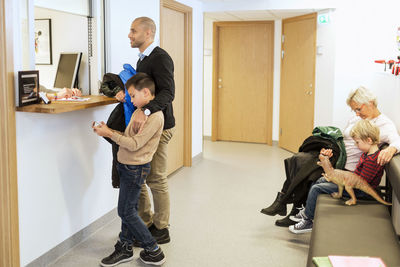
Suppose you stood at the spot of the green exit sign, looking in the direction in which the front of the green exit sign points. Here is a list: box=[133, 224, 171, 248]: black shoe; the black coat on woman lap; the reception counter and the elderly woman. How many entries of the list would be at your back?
0

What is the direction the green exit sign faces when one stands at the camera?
facing the viewer

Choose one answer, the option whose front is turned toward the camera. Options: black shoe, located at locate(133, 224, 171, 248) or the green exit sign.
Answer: the green exit sign

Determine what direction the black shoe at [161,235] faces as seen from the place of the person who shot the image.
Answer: facing to the left of the viewer

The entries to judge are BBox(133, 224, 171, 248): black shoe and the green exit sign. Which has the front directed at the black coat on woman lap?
the green exit sign

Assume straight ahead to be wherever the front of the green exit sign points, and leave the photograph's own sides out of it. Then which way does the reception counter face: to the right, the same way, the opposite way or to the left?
to the left

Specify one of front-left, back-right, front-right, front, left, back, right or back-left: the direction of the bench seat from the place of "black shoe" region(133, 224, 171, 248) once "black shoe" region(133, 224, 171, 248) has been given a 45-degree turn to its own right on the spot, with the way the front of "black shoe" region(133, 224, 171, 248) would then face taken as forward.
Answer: back

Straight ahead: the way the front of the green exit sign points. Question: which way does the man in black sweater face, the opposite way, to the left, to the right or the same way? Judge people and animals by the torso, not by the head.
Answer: to the right

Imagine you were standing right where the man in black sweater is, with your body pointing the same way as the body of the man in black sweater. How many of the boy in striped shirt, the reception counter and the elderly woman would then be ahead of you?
1

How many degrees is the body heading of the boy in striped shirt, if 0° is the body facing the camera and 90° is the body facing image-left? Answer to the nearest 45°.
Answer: approximately 90°

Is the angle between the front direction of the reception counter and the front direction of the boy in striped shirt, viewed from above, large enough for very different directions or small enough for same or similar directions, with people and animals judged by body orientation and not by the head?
very different directions

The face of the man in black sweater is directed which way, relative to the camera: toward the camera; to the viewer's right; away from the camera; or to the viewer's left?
to the viewer's left

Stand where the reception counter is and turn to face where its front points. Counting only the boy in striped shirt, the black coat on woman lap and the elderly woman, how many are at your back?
0

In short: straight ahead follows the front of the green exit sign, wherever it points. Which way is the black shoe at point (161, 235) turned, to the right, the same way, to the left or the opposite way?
to the right

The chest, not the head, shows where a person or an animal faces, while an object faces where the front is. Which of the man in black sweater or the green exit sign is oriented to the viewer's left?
the man in black sweater

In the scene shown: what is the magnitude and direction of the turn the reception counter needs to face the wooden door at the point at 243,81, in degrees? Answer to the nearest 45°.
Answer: approximately 90° to its left

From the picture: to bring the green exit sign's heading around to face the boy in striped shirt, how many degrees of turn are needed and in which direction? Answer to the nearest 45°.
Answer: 0° — it already faces them

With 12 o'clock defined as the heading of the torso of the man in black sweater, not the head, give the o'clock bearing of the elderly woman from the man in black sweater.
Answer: The elderly woman is roughly at 6 o'clock from the man in black sweater.

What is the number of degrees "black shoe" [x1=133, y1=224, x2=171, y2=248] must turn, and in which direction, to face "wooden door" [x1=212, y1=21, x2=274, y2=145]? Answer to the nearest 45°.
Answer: approximately 90° to its right

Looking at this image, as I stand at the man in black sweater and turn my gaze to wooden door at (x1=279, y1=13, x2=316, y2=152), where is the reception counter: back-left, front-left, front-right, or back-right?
back-left

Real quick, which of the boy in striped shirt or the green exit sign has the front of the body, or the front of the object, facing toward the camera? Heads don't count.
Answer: the green exit sign
